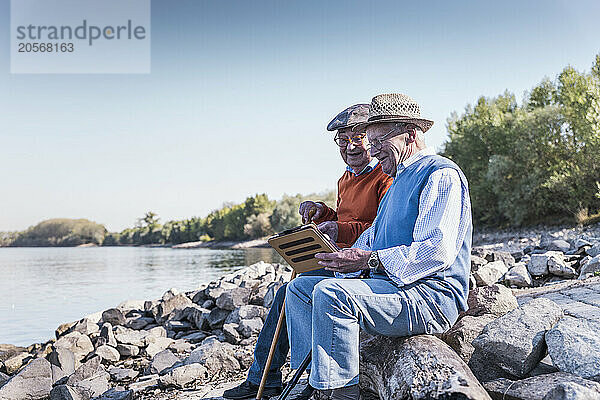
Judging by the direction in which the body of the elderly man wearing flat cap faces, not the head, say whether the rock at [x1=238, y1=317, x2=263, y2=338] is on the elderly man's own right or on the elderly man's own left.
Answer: on the elderly man's own right

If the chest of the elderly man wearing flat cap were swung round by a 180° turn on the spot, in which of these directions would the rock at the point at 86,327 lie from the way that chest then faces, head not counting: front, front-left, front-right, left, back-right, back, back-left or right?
left

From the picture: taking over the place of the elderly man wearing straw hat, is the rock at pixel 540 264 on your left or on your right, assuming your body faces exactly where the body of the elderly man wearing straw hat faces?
on your right

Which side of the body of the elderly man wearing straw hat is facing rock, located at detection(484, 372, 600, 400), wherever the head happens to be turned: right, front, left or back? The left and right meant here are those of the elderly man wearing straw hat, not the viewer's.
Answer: back

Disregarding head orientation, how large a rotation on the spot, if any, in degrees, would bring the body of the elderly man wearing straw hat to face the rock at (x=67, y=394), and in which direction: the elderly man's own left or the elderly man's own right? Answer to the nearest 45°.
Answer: approximately 45° to the elderly man's own right

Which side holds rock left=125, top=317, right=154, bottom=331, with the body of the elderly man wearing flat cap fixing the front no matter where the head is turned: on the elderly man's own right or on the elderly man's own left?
on the elderly man's own right

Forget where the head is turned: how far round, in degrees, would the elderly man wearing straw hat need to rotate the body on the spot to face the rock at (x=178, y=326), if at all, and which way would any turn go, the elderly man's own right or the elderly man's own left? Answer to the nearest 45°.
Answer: approximately 45° to the elderly man's own right

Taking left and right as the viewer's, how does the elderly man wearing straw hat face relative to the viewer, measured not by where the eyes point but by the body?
facing to the left of the viewer

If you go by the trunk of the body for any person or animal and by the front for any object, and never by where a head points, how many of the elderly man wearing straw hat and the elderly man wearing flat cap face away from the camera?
0

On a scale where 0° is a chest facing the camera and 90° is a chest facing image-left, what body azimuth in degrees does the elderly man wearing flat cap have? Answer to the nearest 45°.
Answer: approximately 45°

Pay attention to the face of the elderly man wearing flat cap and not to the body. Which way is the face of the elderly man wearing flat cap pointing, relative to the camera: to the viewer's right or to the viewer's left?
to the viewer's left

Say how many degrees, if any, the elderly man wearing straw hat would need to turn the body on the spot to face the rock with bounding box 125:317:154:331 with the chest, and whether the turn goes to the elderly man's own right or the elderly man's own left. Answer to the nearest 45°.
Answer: approximately 45° to the elderly man's own right
